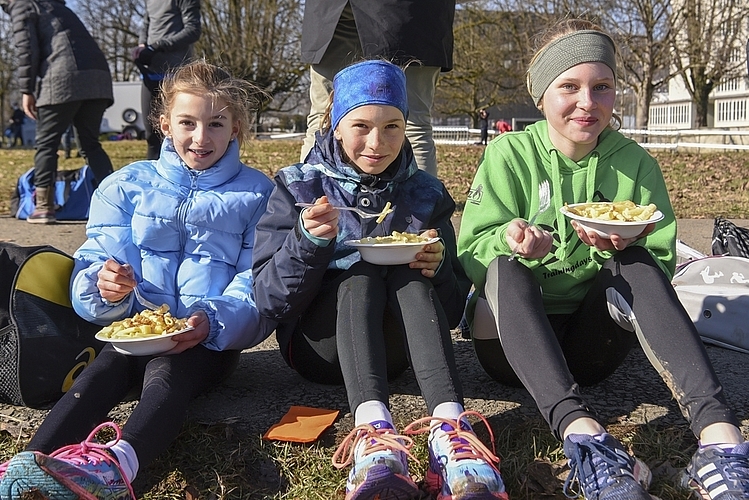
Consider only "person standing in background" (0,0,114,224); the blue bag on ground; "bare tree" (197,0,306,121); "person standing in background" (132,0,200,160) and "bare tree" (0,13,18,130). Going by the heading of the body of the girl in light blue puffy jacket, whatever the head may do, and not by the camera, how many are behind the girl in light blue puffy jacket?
5

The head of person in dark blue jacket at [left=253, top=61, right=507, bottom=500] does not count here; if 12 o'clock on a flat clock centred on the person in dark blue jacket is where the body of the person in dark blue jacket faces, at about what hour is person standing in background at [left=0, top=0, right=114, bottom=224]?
The person standing in background is roughly at 5 o'clock from the person in dark blue jacket.

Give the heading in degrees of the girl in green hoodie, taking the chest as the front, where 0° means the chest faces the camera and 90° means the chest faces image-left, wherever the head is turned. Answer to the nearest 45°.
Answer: approximately 0°

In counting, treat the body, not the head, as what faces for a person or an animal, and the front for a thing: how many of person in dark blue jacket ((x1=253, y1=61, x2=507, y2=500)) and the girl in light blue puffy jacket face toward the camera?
2

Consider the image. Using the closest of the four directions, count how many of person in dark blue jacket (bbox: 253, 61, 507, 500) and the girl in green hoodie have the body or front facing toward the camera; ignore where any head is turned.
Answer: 2

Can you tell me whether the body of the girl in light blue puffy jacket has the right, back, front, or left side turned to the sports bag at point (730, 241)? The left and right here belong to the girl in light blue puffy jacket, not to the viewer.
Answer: left

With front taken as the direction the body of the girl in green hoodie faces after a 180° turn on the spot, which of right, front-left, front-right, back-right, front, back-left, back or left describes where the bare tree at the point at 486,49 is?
front

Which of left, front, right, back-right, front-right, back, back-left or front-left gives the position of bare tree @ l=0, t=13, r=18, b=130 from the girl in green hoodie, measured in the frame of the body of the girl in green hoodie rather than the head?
back-right

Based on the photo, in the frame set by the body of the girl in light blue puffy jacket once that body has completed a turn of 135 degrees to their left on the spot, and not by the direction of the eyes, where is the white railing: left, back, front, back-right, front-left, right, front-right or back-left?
front

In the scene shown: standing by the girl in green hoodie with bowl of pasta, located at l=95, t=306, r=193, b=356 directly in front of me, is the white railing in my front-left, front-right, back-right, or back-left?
back-right
